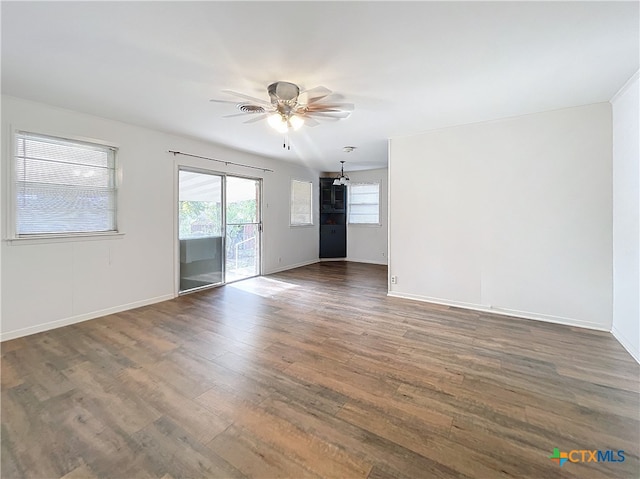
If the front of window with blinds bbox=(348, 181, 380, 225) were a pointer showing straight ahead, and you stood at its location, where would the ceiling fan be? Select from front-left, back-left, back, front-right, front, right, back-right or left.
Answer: front

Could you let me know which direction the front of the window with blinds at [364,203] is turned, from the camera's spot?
facing the viewer

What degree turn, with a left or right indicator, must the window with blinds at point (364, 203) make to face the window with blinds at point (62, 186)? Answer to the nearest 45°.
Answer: approximately 45° to its right

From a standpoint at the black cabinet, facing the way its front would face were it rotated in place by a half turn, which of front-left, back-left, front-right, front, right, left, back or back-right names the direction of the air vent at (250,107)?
back

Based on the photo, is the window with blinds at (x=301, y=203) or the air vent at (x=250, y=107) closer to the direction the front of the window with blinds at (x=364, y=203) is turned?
the air vent

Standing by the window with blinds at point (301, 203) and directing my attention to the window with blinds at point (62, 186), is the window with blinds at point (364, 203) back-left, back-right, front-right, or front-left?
back-left

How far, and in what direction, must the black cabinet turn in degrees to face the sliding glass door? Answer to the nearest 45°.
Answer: approximately 45° to its right

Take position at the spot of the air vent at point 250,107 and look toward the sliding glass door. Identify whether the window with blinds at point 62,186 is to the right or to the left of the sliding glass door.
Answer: left

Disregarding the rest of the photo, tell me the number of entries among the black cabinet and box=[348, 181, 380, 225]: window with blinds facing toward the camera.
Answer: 2

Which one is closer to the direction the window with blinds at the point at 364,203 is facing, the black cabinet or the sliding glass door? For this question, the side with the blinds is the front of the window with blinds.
the sliding glass door

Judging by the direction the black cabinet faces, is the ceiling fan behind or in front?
in front

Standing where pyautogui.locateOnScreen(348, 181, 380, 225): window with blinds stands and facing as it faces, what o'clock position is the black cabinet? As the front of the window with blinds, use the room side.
The black cabinet is roughly at 3 o'clock from the window with blinds.

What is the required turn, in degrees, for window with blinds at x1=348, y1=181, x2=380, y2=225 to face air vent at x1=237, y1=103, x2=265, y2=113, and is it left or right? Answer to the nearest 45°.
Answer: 0° — it already faces it

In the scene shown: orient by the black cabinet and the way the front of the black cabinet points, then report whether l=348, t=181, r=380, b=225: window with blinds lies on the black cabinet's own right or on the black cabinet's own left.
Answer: on the black cabinet's own left

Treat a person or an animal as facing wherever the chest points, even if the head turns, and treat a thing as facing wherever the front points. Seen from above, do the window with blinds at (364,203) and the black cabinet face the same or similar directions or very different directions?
same or similar directions
